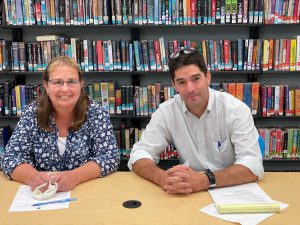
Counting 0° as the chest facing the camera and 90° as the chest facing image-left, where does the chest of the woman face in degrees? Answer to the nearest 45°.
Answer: approximately 0°

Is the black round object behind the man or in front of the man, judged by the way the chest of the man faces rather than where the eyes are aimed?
in front

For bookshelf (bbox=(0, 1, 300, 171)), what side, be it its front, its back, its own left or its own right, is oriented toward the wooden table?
front

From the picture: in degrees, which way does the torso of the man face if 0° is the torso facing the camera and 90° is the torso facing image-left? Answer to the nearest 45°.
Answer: approximately 0°

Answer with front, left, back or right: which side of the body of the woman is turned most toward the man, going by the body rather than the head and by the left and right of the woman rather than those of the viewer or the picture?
left

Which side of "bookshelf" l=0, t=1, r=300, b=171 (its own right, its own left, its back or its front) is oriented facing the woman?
front

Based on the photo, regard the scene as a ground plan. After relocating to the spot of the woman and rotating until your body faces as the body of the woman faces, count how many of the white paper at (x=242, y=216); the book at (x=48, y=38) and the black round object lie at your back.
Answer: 1
